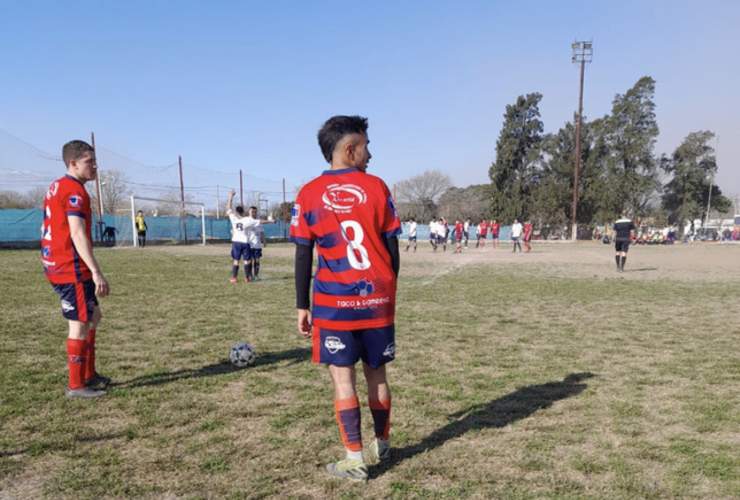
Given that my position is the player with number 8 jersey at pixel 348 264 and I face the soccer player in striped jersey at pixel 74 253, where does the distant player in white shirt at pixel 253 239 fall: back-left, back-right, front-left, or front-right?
front-right

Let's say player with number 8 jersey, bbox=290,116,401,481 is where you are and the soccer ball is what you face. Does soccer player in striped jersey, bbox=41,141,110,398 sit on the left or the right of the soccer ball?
left

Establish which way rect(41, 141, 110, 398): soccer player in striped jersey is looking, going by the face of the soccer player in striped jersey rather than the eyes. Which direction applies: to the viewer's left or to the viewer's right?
to the viewer's right

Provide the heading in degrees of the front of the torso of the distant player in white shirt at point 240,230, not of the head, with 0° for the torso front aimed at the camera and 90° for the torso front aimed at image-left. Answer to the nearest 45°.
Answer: approximately 180°

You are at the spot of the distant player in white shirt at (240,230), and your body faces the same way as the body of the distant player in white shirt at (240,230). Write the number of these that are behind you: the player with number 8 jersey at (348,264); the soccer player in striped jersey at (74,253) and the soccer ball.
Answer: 3

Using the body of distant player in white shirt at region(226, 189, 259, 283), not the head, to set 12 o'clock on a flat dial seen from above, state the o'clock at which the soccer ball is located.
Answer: The soccer ball is roughly at 6 o'clock from the distant player in white shirt.

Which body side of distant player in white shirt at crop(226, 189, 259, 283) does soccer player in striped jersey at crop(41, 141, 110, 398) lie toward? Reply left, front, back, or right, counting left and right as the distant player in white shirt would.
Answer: back

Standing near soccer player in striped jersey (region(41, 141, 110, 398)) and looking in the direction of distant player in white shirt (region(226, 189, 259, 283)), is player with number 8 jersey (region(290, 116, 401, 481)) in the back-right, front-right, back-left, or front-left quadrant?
back-right

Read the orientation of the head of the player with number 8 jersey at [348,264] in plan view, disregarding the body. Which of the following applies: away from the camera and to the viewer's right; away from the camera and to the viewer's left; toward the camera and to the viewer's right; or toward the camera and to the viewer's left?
away from the camera and to the viewer's right

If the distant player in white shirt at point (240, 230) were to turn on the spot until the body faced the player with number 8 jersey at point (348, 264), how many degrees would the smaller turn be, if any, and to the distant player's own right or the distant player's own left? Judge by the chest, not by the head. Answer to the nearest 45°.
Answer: approximately 180°
